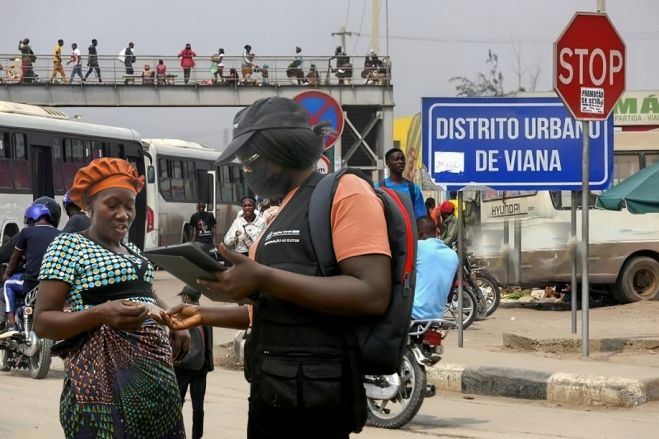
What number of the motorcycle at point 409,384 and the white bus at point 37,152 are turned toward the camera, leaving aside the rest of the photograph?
0

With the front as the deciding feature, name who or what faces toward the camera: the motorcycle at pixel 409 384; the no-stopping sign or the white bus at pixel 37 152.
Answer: the no-stopping sign

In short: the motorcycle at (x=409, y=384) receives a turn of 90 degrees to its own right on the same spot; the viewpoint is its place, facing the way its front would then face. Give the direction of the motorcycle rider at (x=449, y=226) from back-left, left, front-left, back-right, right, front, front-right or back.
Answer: front-left

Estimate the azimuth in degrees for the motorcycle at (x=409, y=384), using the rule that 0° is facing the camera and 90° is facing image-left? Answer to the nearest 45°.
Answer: approximately 135°

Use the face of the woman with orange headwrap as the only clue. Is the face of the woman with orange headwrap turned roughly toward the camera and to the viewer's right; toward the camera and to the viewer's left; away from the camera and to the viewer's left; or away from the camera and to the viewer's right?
toward the camera and to the viewer's right

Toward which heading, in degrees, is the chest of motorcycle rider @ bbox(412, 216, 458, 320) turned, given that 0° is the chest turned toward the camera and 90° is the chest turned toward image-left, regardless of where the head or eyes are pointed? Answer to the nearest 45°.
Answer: approximately 135°

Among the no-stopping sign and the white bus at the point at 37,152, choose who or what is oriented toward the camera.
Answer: the no-stopping sign

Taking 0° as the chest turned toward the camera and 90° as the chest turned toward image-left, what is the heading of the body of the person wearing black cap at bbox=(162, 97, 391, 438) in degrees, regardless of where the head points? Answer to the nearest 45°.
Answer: approximately 45°

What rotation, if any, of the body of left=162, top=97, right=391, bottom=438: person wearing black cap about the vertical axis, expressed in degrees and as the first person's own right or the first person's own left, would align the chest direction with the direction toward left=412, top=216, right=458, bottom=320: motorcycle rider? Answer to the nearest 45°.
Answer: approximately 135° to the first person's own right

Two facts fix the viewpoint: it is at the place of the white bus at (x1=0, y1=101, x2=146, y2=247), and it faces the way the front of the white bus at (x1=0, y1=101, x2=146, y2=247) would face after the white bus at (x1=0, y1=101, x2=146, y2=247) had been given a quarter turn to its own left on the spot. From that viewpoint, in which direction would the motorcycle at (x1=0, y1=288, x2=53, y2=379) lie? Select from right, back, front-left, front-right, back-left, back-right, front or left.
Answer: back-left

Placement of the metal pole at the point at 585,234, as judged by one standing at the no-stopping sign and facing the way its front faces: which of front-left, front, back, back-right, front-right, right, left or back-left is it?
left

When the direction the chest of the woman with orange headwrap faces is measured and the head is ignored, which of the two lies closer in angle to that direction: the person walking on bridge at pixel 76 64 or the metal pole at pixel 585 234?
the metal pole

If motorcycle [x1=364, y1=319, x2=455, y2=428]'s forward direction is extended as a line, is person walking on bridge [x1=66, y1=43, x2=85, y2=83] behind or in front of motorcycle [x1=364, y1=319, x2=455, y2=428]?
in front

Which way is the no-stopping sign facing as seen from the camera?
toward the camera

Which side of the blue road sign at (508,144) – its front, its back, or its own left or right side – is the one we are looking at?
front

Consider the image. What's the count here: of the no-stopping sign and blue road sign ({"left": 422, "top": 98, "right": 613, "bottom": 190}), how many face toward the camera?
2
